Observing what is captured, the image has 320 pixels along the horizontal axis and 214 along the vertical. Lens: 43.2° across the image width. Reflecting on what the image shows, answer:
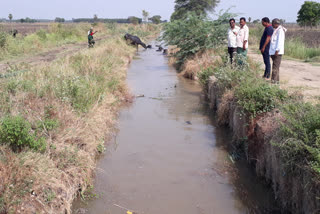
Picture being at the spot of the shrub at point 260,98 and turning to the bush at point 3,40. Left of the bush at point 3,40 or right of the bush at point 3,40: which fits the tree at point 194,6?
right

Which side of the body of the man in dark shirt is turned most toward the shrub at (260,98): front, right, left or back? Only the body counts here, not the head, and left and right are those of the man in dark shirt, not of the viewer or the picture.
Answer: left

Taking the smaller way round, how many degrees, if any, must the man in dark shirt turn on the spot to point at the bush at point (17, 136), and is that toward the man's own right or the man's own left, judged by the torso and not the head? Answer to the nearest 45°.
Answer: approximately 45° to the man's own left

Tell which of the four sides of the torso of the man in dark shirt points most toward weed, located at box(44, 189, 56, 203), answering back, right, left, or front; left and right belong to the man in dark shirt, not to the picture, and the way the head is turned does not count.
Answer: left

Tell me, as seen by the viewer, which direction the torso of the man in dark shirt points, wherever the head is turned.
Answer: to the viewer's left

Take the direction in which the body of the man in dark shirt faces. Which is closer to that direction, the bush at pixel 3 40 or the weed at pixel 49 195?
the bush

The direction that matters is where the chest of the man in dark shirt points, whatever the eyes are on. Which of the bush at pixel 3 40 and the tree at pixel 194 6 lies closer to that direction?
the bush

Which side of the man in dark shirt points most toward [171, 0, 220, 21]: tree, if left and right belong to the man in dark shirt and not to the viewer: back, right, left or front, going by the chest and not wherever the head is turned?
right

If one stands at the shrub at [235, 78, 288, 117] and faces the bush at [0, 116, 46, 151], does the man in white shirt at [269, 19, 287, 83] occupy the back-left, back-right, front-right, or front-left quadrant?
back-right
